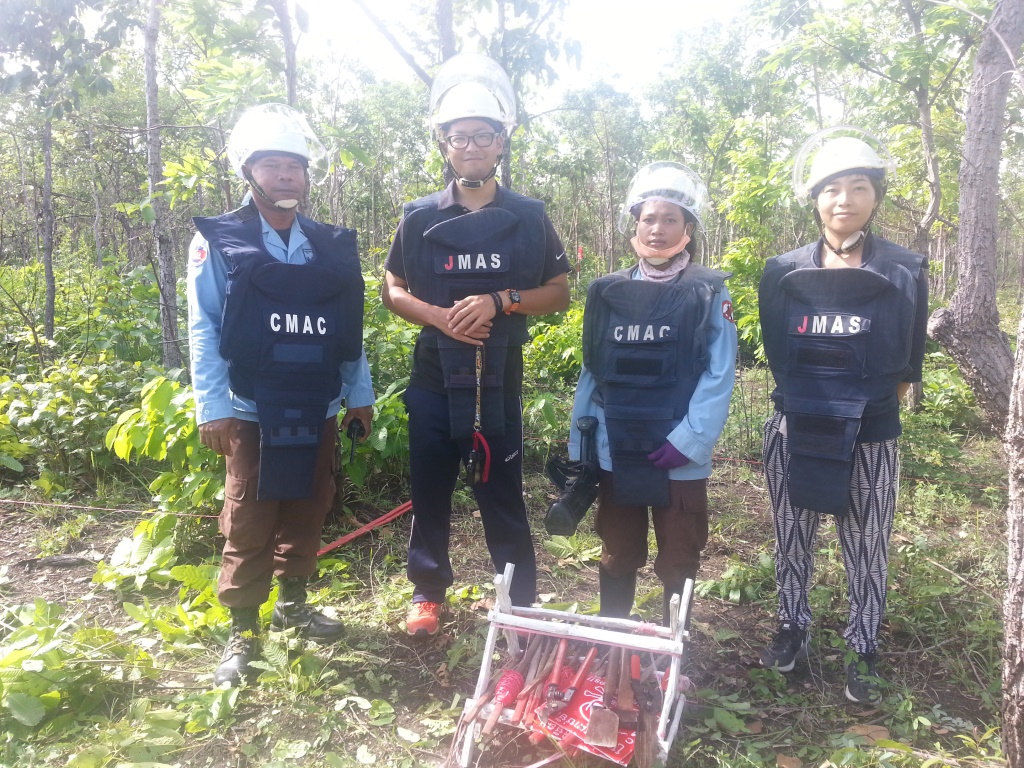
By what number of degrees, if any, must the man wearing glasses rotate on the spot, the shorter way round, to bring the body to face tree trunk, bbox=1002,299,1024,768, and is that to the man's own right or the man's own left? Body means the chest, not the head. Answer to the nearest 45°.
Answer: approximately 45° to the man's own left

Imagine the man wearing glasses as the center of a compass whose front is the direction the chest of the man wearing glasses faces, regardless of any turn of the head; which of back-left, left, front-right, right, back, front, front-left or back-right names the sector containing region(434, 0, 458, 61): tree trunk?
back

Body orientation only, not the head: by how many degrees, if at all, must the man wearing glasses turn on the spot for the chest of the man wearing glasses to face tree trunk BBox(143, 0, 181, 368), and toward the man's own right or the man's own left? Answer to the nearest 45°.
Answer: approximately 135° to the man's own right

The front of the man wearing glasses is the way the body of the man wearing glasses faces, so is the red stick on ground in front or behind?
behind

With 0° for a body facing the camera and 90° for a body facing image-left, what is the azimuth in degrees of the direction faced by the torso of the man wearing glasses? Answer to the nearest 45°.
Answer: approximately 0°

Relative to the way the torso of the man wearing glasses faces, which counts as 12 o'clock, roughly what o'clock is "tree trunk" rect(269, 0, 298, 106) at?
The tree trunk is roughly at 5 o'clock from the man wearing glasses.
